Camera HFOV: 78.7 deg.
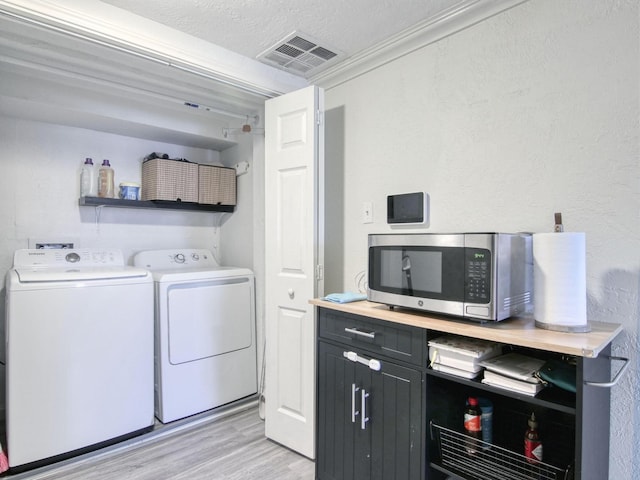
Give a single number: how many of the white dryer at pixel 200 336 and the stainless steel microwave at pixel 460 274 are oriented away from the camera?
0

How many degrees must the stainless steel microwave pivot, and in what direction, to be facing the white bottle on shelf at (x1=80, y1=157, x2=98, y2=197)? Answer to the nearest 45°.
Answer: approximately 45° to its right

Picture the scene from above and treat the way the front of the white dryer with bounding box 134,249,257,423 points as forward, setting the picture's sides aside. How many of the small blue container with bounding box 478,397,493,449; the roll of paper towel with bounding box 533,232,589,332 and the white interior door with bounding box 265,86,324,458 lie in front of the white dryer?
3

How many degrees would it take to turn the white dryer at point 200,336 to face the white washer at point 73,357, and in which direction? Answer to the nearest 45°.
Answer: approximately 90° to its right

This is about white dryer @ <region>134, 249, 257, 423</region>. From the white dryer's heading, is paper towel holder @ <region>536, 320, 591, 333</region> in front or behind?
in front

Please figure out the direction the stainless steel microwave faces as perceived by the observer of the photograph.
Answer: facing the viewer and to the left of the viewer

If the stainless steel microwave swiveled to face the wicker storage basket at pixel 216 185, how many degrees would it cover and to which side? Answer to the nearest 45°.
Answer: approximately 90° to its right

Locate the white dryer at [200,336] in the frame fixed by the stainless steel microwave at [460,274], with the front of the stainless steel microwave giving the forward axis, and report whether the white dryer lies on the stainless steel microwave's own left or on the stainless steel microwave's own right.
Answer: on the stainless steel microwave's own right

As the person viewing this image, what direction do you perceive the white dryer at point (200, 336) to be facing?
facing the viewer and to the right of the viewer
